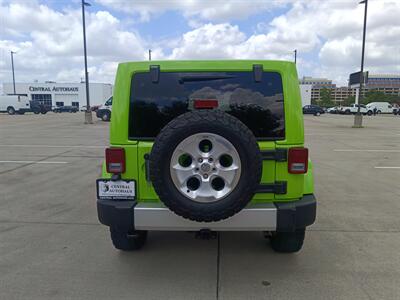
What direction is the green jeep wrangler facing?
away from the camera

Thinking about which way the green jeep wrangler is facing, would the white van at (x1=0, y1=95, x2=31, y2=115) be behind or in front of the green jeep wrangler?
in front
